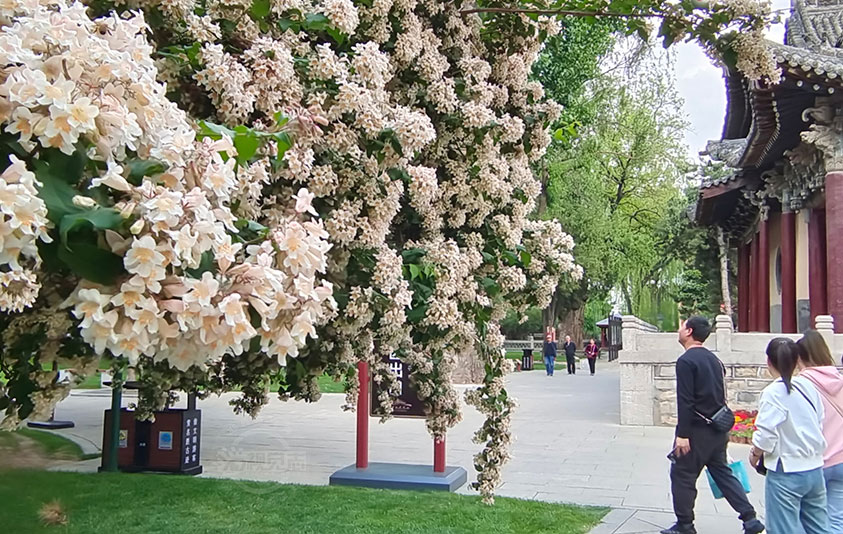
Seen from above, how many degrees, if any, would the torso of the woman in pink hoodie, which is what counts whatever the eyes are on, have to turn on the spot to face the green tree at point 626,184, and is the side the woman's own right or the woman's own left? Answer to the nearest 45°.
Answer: approximately 45° to the woman's own right

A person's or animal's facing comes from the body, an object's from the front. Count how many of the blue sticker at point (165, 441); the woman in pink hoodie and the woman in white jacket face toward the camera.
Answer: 1

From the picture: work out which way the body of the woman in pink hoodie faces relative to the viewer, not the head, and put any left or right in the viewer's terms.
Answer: facing away from the viewer and to the left of the viewer

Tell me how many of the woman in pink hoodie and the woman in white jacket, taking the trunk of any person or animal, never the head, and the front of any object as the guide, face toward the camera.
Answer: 0

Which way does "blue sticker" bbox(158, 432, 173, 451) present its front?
toward the camera

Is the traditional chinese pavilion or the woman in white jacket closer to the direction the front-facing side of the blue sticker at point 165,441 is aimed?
the woman in white jacket

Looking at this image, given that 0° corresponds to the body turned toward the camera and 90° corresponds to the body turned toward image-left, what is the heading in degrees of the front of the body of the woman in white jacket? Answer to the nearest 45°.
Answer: approximately 135°

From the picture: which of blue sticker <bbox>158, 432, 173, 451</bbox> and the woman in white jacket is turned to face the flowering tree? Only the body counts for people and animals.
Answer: the blue sticker

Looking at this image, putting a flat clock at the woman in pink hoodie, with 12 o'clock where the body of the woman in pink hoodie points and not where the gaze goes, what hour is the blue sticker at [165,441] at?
The blue sticker is roughly at 11 o'clock from the woman in pink hoodie.

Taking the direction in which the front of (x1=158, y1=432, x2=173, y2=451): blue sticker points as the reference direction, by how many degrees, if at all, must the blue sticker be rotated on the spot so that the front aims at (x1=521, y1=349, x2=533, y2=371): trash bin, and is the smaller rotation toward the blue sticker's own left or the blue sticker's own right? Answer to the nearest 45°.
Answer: approximately 135° to the blue sticker's own left

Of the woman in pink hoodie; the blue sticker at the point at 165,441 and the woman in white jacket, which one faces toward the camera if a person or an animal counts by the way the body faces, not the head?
the blue sticker
